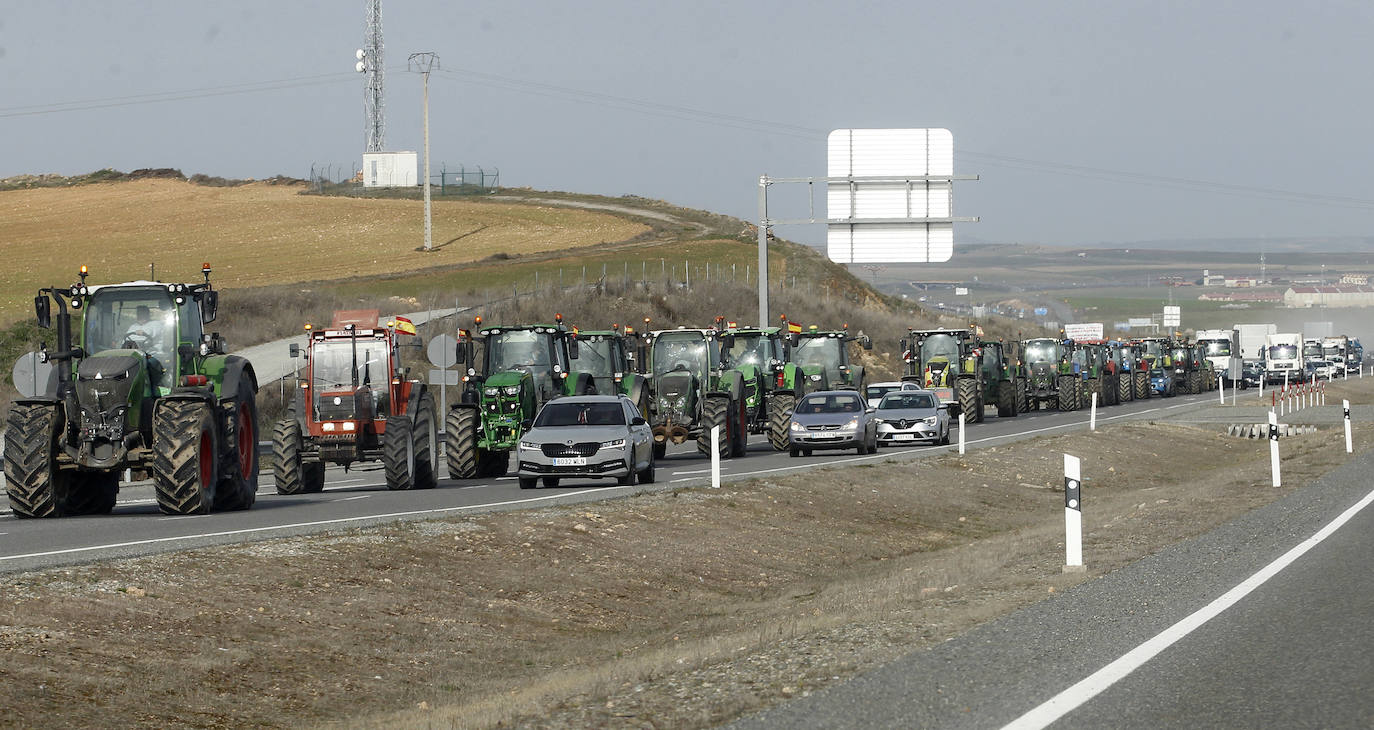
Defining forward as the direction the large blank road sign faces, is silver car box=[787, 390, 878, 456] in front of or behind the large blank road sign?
behind

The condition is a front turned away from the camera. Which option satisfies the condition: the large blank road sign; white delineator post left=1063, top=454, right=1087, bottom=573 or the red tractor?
the large blank road sign

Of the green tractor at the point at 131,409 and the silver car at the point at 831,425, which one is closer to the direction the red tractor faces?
the green tractor

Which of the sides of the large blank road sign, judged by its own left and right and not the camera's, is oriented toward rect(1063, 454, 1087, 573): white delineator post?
back

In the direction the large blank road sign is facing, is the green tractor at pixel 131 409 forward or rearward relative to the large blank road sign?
rearward

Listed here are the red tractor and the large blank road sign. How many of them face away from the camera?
1

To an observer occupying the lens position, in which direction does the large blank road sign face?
facing away from the viewer

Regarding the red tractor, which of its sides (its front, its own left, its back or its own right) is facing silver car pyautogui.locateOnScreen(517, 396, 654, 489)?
left

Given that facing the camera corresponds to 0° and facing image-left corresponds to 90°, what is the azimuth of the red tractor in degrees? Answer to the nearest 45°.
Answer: approximately 0°
